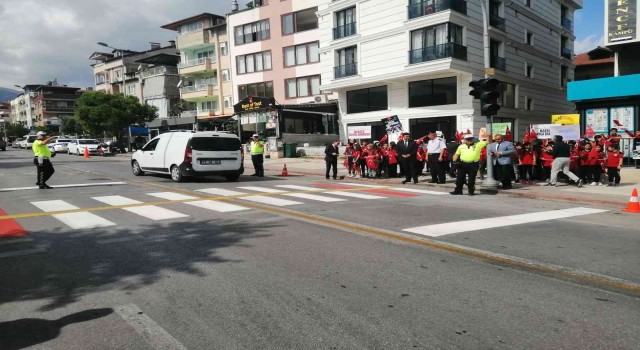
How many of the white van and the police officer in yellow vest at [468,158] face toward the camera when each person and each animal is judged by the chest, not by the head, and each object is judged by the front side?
1

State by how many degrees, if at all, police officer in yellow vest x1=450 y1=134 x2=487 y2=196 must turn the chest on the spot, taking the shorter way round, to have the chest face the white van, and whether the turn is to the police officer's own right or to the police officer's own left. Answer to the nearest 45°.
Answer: approximately 90° to the police officer's own right

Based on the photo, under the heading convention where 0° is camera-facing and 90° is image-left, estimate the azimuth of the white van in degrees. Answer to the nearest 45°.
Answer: approximately 135°

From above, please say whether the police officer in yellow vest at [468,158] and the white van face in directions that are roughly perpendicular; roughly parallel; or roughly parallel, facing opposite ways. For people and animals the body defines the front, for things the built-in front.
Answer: roughly perpendicular

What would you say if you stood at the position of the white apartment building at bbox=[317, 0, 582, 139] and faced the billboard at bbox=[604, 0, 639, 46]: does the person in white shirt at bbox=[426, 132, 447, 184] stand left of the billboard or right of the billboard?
right

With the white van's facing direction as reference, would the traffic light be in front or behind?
behind

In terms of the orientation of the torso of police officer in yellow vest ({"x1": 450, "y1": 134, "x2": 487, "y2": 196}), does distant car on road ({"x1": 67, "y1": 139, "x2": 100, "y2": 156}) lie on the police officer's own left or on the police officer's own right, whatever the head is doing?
on the police officer's own right
